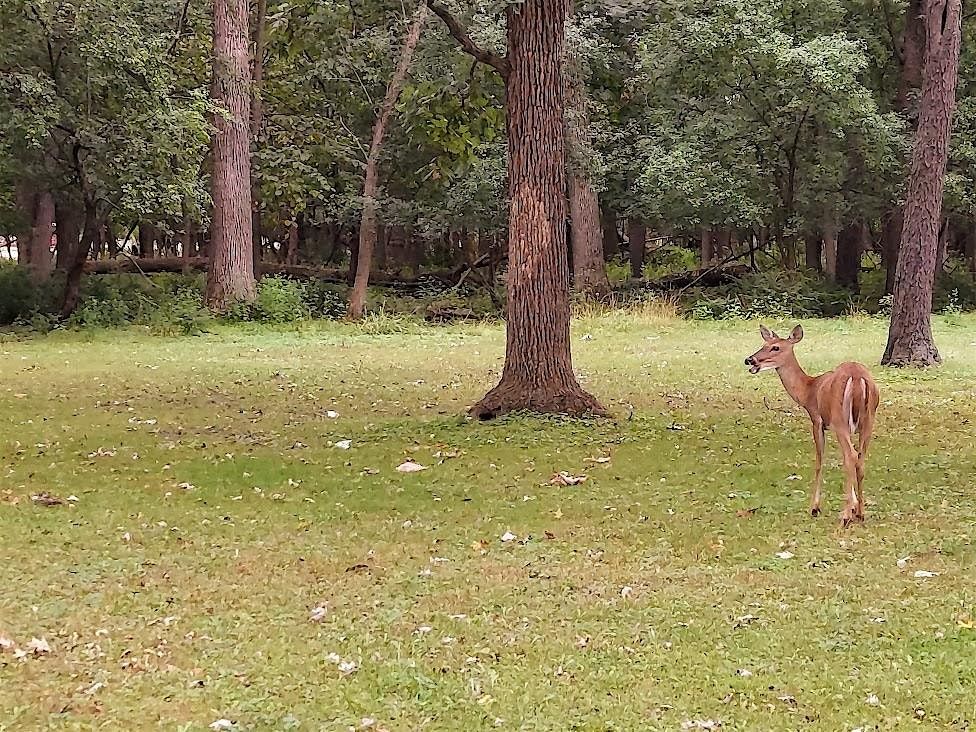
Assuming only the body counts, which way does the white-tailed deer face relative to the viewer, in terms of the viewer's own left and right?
facing away from the viewer and to the left of the viewer

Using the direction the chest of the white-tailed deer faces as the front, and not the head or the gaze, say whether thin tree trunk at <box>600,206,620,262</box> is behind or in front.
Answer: in front

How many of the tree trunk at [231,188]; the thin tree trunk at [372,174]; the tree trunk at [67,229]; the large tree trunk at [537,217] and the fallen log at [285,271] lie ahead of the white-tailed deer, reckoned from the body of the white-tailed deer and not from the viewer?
5

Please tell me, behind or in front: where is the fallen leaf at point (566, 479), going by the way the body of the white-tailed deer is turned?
in front

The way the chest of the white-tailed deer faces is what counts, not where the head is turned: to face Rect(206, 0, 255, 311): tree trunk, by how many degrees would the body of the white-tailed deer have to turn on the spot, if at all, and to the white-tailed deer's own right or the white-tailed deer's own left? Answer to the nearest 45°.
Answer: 0° — it already faces it

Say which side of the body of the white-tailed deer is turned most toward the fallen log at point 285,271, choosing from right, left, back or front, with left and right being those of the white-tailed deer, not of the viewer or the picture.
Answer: front

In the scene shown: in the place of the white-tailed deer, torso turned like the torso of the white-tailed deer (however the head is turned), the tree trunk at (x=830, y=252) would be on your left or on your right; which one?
on your right

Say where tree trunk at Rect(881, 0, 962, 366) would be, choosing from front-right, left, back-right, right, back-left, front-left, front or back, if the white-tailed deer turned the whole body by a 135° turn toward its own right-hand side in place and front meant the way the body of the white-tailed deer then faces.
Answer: left
